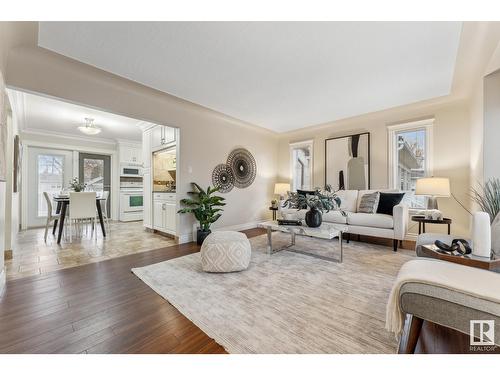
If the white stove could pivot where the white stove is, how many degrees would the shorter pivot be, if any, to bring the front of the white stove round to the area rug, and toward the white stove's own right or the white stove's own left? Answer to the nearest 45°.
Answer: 0° — it already faces it

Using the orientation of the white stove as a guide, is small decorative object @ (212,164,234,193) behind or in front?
in front

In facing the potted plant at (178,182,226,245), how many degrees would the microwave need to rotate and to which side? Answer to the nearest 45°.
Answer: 0° — it already faces it

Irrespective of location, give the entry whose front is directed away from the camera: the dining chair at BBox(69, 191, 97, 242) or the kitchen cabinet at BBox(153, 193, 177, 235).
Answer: the dining chair

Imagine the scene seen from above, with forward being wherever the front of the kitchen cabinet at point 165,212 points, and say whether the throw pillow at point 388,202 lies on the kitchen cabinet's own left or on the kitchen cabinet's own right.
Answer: on the kitchen cabinet's own left

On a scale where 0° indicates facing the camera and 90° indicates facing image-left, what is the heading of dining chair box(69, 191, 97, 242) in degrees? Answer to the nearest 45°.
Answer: approximately 180°

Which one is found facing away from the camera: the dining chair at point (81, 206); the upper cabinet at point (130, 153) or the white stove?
the dining chair

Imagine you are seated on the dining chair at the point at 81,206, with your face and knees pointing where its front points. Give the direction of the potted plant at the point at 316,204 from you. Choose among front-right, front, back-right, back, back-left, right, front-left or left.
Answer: back-right

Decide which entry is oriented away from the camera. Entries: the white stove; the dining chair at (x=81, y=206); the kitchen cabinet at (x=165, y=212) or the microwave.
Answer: the dining chair

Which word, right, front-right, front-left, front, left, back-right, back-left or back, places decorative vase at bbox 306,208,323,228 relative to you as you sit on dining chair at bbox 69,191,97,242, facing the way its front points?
back-right

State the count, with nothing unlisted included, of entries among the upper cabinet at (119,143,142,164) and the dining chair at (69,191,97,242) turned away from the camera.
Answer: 1

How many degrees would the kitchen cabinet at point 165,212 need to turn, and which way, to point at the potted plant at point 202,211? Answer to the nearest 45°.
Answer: approximately 90° to its left
